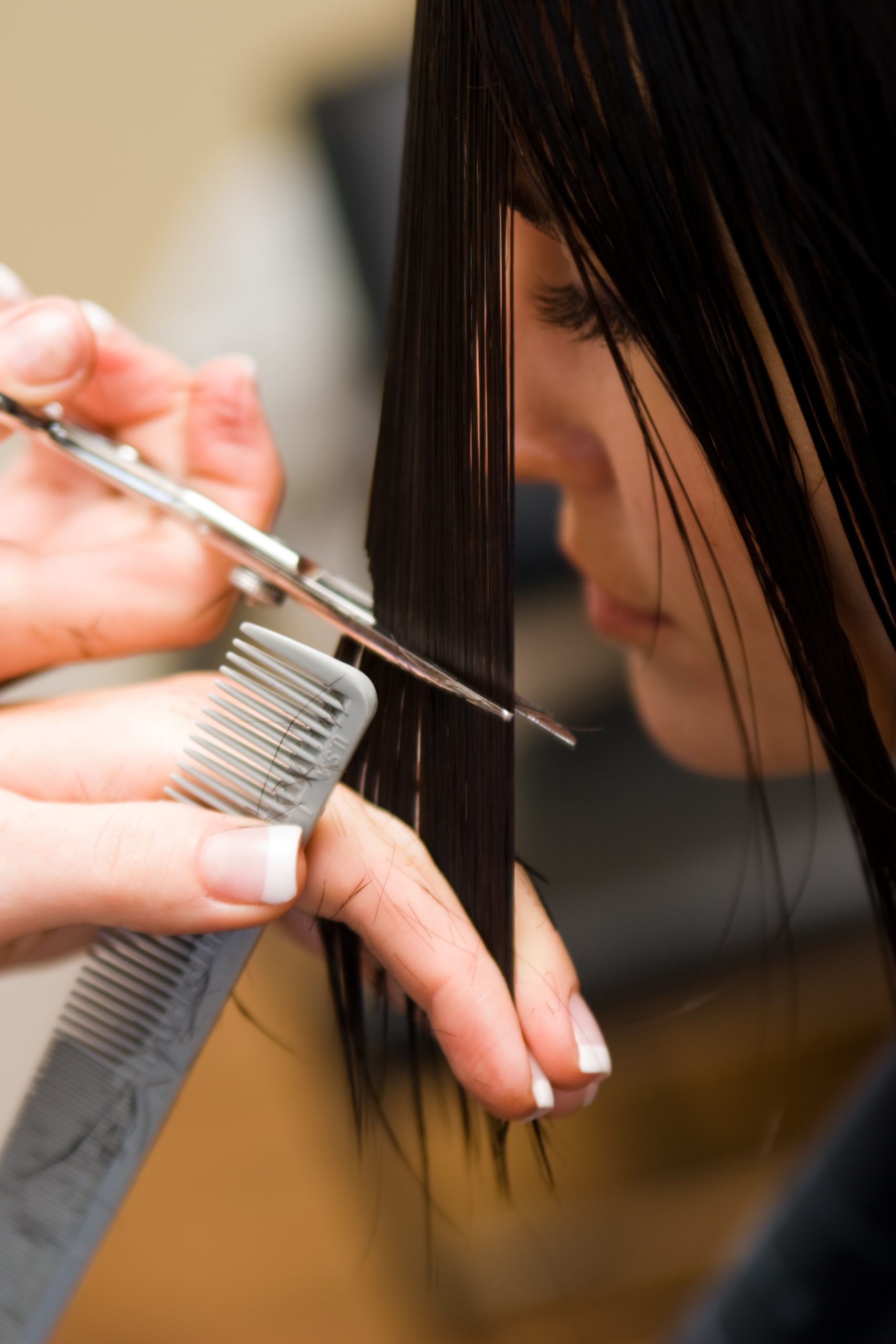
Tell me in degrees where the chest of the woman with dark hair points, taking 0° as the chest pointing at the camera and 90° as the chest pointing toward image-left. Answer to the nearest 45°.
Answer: approximately 90°

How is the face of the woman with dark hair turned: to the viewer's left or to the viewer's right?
to the viewer's left
